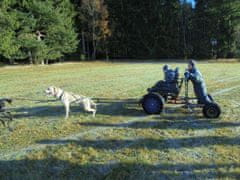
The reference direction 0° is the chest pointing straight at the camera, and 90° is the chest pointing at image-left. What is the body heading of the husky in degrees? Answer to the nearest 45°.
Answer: approximately 90°

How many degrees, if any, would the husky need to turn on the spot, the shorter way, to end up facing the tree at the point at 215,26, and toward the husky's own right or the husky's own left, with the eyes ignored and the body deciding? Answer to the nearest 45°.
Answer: approximately 135° to the husky's own right

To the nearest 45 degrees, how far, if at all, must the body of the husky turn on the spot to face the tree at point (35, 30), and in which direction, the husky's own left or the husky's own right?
approximately 90° to the husky's own right

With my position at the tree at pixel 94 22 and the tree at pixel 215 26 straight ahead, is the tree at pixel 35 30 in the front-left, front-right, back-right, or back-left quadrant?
back-right

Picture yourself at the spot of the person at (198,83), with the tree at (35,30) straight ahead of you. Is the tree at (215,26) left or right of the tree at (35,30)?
right

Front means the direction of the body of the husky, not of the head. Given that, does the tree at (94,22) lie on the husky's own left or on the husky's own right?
on the husky's own right

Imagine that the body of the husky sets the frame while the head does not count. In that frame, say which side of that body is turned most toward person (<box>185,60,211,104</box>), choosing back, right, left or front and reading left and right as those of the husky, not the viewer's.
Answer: back

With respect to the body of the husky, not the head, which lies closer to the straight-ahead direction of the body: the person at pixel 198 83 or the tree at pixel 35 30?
the tree
